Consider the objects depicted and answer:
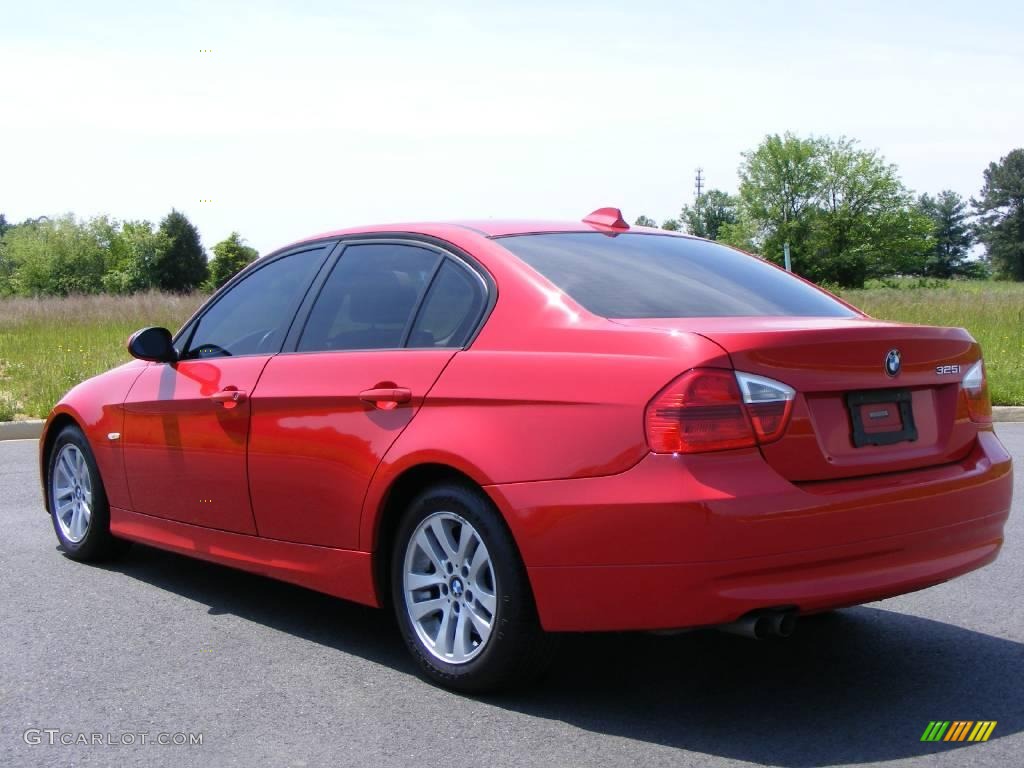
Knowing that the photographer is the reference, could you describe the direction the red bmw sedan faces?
facing away from the viewer and to the left of the viewer
